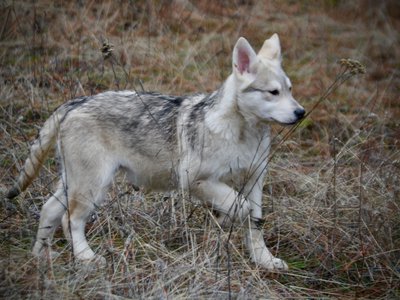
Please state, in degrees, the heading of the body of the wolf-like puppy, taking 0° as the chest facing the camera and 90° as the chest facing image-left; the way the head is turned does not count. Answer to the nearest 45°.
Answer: approximately 270°
